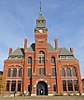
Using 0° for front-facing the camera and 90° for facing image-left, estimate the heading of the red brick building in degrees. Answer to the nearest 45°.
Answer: approximately 0°
